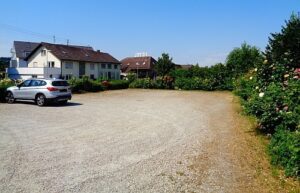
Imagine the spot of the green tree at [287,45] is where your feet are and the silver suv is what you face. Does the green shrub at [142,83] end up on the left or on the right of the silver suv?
right

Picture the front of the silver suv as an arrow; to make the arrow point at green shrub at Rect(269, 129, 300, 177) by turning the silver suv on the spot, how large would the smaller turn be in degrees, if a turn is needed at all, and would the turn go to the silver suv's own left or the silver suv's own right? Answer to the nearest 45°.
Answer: approximately 135° to the silver suv's own left

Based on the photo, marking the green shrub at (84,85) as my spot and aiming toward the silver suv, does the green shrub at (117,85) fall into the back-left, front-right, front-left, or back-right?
back-left

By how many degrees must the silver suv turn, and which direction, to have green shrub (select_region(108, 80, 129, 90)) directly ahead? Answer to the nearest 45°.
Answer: approximately 90° to its right

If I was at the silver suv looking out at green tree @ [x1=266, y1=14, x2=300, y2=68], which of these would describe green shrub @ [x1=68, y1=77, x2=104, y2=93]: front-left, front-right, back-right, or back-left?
back-left

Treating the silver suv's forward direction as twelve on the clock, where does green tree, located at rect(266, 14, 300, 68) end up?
The green tree is roughly at 6 o'clock from the silver suv.

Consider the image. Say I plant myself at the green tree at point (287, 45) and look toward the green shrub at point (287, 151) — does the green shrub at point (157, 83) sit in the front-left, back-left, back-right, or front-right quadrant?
back-right

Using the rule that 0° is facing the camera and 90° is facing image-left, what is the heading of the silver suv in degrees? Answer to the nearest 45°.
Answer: approximately 135°

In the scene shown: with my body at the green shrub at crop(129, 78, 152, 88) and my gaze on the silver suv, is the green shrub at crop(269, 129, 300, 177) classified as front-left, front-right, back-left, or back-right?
front-left
